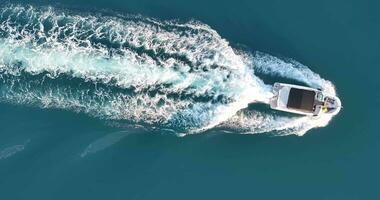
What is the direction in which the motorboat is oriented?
to the viewer's right
